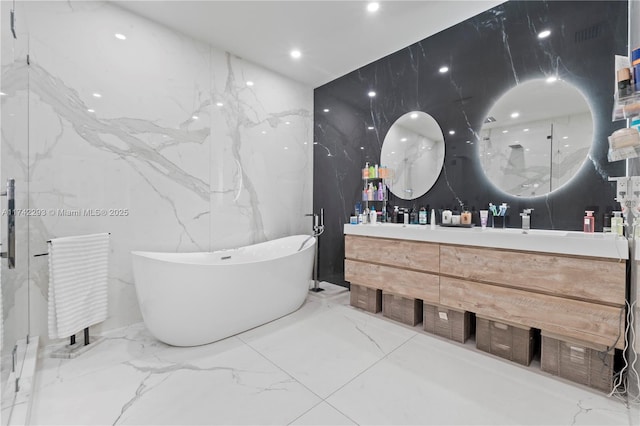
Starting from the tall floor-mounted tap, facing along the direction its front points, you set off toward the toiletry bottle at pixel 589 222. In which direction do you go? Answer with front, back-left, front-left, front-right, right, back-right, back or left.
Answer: back-left

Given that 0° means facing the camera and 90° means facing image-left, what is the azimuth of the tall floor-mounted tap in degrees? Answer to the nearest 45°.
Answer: approximately 90°

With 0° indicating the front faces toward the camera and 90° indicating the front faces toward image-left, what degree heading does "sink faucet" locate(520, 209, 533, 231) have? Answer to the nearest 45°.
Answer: approximately 45°

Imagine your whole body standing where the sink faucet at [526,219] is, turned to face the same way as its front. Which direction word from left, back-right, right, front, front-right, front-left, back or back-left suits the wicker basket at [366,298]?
front-right
